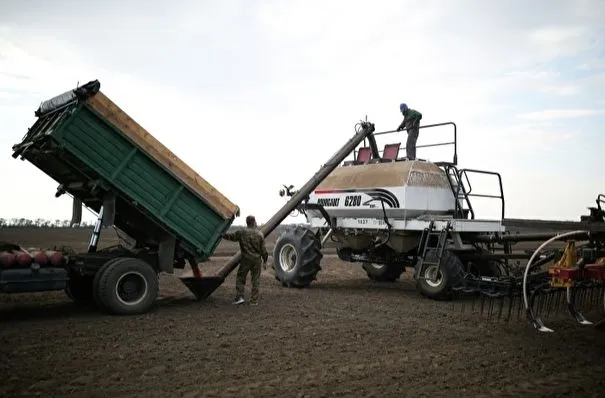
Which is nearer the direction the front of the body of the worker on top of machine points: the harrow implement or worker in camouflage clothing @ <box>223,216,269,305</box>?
the worker in camouflage clothing

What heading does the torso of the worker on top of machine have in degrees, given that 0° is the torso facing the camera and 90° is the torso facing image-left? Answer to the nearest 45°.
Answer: approximately 90°

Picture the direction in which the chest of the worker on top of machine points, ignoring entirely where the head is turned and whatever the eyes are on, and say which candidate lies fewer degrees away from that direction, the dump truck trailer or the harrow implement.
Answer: the dump truck trailer

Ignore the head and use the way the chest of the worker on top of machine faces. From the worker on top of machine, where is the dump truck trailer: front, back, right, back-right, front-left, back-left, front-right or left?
front-left

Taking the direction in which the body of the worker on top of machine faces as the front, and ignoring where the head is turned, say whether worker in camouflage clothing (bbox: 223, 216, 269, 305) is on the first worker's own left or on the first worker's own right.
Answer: on the first worker's own left
